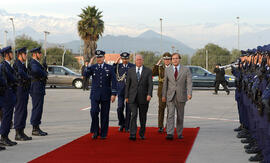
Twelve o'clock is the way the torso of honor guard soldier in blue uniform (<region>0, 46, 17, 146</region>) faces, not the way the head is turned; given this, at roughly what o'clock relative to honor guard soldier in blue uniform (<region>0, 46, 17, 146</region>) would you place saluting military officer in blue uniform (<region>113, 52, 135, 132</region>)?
saluting military officer in blue uniform (<region>113, 52, 135, 132</region>) is roughly at 11 o'clock from honor guard soldier in blue uniform (<region>0, 46, 17, 146</region>).

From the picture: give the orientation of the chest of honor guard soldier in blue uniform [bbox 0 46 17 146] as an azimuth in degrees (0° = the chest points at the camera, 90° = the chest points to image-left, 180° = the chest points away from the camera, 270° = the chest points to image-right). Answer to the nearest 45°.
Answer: approximately 270°

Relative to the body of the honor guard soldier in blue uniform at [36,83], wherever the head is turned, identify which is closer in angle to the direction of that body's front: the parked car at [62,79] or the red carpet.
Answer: the red carpet

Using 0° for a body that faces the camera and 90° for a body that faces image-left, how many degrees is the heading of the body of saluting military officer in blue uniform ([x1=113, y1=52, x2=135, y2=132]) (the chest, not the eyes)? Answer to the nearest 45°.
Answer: approximately 0°

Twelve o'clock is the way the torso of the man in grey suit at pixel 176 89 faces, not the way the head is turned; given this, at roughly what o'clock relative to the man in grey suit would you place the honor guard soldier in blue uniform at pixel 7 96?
The honor guard soldier in blue uniform is roughly at 2 o'clock from the man in grey suit.

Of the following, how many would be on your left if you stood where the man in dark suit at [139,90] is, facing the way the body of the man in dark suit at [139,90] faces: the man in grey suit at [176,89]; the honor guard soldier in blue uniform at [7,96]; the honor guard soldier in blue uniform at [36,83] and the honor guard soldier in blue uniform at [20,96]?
1

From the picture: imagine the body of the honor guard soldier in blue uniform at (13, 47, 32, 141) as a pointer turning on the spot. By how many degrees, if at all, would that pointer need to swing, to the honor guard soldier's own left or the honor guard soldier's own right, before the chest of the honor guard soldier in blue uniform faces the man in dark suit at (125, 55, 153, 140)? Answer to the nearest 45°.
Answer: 0° — they already face them

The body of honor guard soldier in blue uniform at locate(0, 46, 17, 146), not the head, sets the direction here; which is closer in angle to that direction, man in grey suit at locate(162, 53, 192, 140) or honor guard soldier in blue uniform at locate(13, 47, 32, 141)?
the man in grey suit

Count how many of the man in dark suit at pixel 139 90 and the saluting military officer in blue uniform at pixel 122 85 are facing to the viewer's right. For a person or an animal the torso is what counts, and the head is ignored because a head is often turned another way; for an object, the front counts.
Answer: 0

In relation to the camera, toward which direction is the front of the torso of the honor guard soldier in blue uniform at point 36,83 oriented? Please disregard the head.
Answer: to the viewer's right

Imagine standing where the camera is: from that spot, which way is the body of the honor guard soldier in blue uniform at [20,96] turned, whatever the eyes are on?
to the viewer's right

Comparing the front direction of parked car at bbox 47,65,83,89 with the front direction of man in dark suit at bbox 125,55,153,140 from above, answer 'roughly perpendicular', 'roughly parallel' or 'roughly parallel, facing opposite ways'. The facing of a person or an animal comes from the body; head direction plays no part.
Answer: roughly perpendicular

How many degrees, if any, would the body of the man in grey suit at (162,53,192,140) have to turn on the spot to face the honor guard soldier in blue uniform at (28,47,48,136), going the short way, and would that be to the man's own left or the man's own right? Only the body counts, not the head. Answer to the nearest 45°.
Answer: approximately 90° to the man's own right
